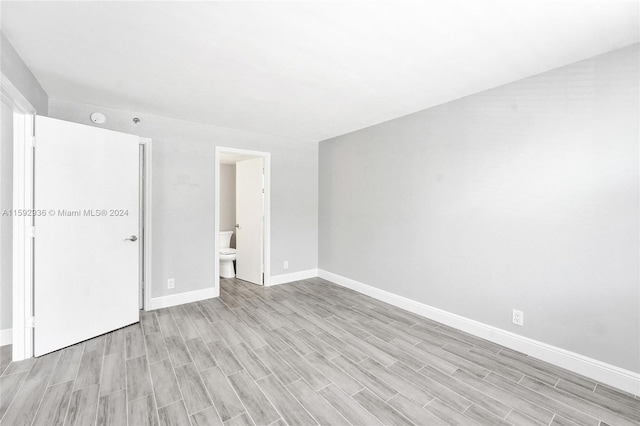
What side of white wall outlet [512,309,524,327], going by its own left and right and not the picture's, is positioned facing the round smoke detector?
front

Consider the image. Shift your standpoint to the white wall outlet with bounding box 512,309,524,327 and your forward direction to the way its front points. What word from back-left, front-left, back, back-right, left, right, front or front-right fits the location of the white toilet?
front-right

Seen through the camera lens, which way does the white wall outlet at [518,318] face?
facing the viewer and to the left of the viewer

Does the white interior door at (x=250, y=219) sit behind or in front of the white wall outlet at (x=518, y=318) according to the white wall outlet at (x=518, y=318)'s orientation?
in front

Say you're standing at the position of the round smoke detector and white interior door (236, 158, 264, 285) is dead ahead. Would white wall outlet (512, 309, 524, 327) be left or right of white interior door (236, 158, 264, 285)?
right

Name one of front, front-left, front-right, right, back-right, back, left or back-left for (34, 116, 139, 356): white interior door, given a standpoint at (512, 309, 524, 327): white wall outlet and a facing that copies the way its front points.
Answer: front
